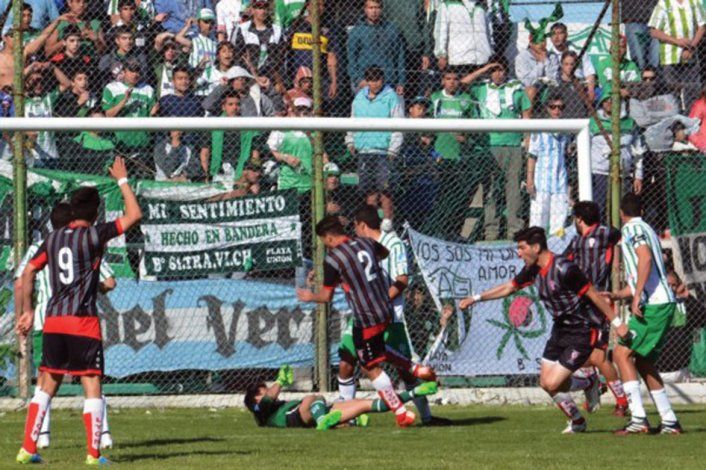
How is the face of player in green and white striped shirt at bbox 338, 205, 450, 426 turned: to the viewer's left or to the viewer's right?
to the viewer's left

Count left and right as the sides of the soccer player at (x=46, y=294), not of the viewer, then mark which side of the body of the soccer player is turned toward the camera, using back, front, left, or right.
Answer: back

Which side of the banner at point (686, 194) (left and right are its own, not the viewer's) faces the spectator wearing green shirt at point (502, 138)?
right

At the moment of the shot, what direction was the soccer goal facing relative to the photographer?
facing the viewer

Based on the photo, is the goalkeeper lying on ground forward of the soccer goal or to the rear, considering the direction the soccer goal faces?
forward

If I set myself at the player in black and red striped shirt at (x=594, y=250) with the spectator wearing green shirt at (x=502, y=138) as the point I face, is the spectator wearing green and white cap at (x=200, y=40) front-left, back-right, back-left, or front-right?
front-left

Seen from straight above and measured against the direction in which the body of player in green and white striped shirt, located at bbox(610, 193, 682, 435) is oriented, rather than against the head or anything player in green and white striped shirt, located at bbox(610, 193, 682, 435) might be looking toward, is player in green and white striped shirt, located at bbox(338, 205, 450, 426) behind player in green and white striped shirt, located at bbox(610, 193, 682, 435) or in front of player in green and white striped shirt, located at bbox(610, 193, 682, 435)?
in front

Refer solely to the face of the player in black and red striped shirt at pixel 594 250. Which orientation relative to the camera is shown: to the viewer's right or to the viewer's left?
to the viewer's left

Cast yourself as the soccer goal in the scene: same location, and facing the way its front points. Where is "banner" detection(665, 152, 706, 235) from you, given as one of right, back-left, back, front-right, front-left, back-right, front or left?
left

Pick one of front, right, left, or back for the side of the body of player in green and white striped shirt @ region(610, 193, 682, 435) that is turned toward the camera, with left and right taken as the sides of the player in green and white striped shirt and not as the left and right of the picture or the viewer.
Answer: left

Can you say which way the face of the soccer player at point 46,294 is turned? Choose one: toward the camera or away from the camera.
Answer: away from the camera

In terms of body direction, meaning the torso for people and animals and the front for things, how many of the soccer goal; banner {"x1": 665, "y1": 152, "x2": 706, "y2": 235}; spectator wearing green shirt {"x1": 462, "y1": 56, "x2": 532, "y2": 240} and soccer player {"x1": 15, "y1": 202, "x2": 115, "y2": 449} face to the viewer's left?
0

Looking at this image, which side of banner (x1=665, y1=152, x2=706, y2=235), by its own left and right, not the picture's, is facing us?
front

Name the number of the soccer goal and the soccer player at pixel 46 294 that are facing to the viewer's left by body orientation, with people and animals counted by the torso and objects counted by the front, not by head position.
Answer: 0
